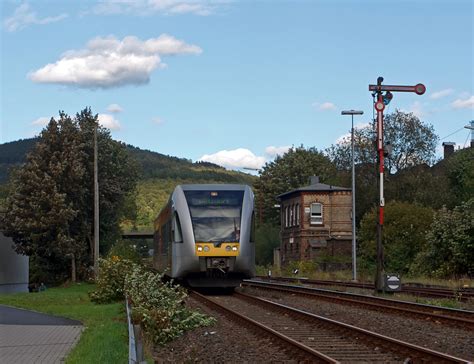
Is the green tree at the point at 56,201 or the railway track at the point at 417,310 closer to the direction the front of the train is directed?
the railway track

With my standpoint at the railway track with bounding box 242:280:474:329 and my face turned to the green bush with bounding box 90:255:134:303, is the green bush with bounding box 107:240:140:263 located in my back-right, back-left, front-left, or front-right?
front-right

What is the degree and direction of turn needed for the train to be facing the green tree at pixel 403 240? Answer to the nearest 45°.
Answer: approximately 135° to its left

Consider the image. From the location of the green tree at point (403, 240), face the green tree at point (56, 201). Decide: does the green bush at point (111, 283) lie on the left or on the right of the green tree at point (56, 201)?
left

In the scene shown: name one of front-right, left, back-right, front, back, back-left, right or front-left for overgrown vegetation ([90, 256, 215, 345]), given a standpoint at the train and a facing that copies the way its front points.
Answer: front

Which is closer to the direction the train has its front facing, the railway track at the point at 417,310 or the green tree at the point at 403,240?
the railway track

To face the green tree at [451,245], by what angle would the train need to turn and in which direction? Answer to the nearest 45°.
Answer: approximately 135° to its left

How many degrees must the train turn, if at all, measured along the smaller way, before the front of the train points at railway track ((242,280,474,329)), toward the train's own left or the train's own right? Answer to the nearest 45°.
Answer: approximately 45° to the train's own left

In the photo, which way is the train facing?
toward the camera
